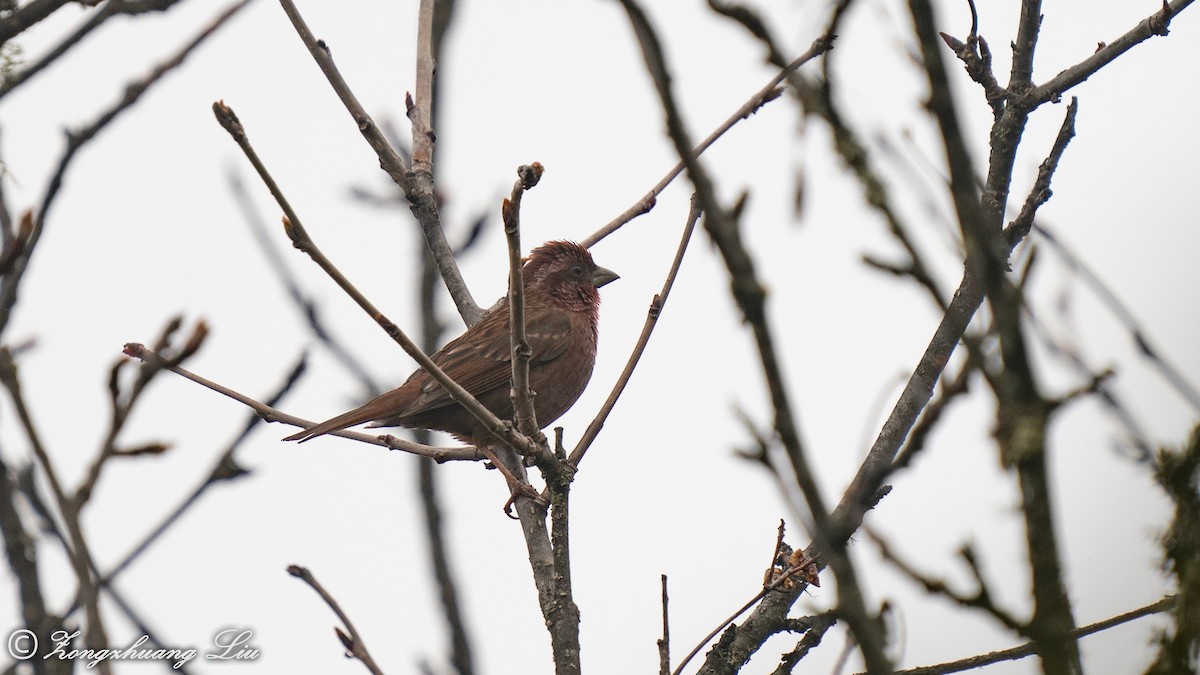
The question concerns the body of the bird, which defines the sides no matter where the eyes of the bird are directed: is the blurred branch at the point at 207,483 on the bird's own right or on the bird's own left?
on the bird's own right

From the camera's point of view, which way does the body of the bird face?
to the viewer's right

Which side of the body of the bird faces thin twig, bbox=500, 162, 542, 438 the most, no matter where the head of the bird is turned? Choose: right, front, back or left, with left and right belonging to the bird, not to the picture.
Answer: right
